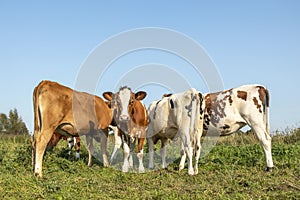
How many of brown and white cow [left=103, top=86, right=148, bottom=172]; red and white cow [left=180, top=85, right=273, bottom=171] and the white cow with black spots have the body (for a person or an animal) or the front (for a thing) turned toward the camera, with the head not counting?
1

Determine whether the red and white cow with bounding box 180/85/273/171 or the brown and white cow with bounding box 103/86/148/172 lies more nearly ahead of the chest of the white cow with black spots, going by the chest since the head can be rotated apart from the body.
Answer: the brown and white cow

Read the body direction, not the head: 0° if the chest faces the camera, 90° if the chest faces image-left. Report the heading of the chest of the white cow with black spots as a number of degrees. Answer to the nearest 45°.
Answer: approximately 135°

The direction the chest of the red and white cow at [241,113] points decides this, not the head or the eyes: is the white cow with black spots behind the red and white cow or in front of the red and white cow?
in front

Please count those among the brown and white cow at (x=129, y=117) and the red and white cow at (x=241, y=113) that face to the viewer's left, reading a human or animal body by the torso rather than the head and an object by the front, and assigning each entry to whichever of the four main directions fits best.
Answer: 1

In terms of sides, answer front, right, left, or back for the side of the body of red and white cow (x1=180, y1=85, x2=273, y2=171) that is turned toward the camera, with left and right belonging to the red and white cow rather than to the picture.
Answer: left

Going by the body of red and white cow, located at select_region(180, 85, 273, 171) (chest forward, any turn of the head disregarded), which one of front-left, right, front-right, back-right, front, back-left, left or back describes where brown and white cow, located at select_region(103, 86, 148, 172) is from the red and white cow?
front

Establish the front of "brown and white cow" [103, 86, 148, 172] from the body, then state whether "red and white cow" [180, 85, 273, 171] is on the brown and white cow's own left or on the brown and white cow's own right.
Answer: on the brown and white cow's own left

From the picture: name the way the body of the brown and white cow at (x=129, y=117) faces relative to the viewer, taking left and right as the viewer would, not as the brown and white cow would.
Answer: facing the viewer

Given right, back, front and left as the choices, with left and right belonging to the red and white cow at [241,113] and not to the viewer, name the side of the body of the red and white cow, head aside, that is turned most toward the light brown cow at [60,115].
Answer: front

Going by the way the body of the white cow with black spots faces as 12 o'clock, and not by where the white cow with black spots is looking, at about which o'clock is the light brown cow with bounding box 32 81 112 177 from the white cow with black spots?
The light brown cow is roughly at 10 o'clock from the white cow with black spots.
